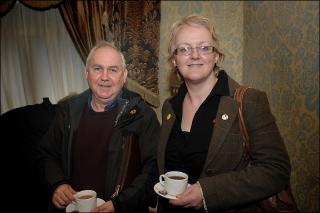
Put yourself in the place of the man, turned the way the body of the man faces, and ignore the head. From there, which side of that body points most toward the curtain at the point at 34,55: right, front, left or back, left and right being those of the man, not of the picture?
back

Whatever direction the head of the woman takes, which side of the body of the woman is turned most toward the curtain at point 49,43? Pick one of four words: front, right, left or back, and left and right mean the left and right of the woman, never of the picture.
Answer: right

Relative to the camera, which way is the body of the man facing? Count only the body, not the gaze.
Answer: toward the camera

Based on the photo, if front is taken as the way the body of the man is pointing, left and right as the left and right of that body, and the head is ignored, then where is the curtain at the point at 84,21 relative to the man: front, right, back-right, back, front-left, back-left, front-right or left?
back

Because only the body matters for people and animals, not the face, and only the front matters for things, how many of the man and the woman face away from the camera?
0

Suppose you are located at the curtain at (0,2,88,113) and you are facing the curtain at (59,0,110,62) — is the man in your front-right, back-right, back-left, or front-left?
front-right

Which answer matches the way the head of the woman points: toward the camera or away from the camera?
toward the camera

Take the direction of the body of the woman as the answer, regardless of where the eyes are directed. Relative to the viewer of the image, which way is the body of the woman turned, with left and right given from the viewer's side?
facing the viewer and to the left of the viewer
